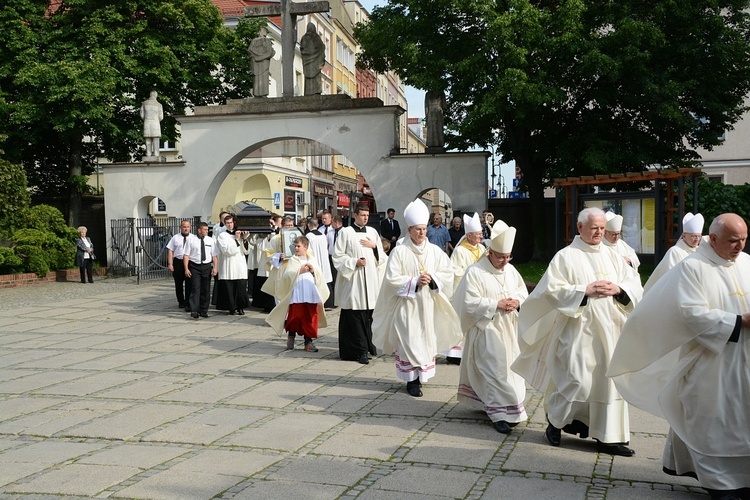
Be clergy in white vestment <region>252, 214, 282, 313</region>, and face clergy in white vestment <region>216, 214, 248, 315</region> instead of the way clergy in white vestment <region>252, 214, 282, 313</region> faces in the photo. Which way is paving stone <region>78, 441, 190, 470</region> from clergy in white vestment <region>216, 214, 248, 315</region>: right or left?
left

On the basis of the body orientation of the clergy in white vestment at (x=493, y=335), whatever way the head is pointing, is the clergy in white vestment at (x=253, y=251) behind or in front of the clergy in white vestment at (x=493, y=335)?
behind

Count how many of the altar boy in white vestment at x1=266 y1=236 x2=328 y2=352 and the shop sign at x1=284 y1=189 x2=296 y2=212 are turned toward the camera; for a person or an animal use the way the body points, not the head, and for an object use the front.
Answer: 2

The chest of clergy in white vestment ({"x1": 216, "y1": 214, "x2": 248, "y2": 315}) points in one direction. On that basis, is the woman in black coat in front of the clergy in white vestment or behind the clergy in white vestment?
behind

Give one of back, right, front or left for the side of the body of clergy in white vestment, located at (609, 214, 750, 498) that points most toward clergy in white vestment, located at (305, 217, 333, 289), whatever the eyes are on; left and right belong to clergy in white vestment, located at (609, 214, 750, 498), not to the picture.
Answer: back

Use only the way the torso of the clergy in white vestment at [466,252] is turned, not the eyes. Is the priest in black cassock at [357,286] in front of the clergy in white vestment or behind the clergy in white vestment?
behind

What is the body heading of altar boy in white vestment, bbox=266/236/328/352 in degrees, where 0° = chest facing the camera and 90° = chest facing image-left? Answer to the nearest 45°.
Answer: approximately 0°

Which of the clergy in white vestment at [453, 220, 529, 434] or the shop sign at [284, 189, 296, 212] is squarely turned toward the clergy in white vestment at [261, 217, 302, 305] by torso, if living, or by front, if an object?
the shop sign

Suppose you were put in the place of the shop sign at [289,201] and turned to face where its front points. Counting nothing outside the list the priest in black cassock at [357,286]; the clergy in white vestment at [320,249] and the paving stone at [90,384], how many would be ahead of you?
3
